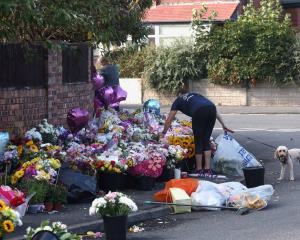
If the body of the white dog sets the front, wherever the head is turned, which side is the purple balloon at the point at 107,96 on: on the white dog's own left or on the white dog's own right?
on the white dog's own right

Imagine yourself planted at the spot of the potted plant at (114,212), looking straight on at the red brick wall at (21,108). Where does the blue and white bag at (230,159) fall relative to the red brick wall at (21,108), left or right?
right

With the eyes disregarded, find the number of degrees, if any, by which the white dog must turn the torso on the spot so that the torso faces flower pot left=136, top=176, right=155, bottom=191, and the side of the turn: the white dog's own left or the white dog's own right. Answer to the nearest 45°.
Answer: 0° — it already faces it

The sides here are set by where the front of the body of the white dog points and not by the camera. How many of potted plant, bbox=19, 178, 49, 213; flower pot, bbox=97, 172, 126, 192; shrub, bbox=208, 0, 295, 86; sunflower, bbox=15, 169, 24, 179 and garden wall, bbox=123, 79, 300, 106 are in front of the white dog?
3

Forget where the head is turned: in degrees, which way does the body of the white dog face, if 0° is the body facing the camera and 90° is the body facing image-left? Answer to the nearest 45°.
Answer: approximately 45°

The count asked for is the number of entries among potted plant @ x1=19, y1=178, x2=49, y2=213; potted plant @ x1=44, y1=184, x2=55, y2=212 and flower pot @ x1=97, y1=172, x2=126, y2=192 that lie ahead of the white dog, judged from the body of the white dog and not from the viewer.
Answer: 3

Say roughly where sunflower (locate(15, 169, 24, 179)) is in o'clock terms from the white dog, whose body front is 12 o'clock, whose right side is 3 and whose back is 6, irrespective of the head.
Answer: The sunflower is roughly at 12 o'clock from the white dog.

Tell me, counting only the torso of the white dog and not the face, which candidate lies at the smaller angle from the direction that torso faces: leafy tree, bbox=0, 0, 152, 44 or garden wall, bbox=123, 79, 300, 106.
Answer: the leafy tree

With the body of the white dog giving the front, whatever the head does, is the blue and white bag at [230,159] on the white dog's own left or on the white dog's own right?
on the white dog's own right

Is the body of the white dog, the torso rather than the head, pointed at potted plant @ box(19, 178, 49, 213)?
yes

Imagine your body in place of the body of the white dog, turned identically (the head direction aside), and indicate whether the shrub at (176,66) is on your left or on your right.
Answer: on your right
